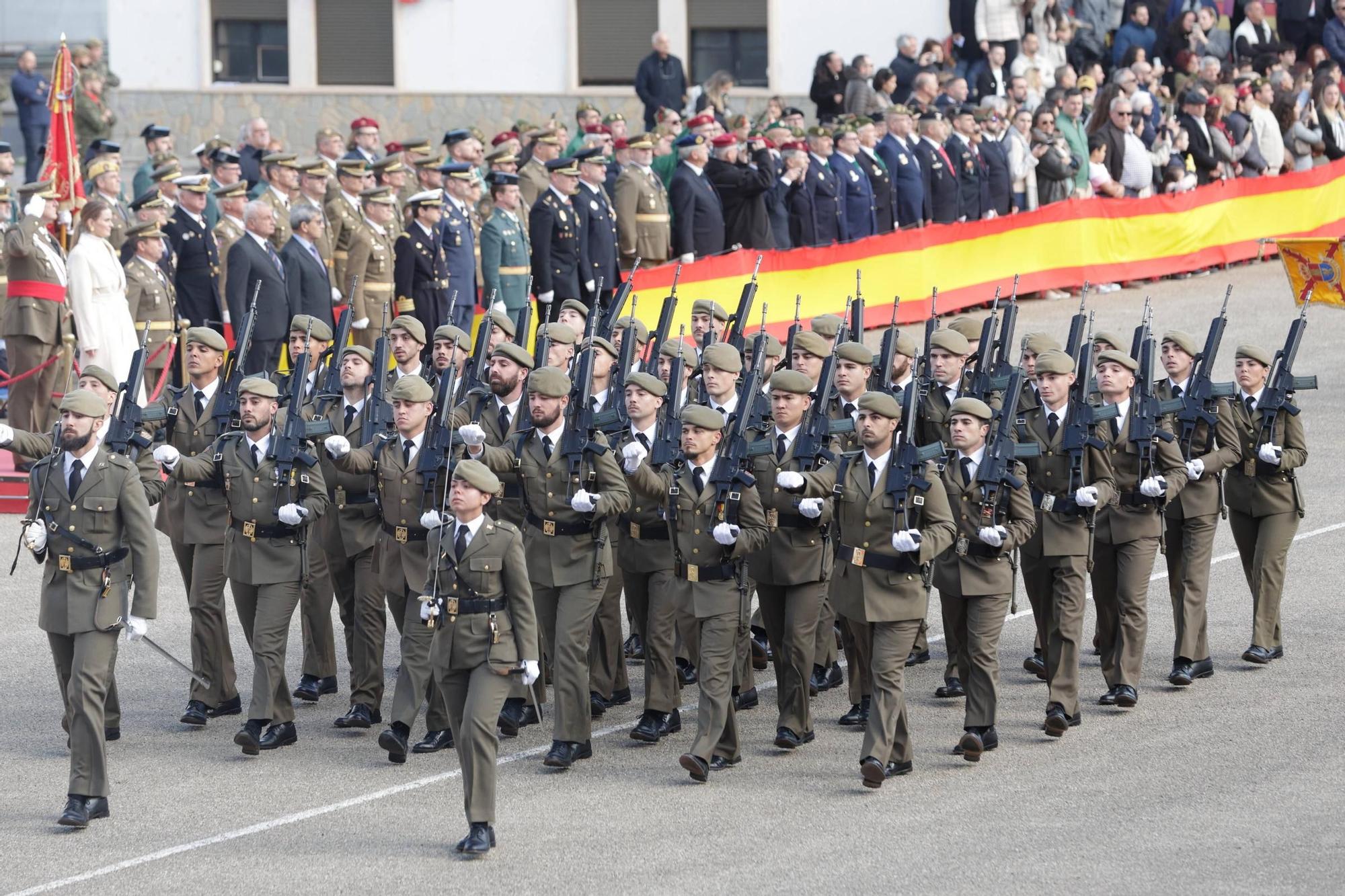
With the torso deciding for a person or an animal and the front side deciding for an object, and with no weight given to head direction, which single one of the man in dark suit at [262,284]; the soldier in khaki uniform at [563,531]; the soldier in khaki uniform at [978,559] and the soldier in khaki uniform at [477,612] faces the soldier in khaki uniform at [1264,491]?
the man in dark suit

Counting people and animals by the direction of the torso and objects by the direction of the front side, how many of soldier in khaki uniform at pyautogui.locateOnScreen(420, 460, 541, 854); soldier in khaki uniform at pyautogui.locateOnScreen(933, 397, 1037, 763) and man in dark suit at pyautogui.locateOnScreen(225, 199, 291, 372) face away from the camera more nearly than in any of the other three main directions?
0

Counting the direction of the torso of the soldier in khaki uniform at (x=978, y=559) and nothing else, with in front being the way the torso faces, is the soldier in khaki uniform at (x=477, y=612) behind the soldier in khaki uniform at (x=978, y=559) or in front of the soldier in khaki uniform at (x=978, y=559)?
in front

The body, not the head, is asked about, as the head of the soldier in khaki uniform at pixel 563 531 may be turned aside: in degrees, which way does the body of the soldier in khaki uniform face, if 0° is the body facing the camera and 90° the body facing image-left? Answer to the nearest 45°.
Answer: approximately 45°

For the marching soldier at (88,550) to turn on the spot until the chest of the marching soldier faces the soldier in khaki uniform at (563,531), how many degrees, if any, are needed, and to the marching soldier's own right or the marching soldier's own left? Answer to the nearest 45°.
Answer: approximately 135° to the marching soldier's own left

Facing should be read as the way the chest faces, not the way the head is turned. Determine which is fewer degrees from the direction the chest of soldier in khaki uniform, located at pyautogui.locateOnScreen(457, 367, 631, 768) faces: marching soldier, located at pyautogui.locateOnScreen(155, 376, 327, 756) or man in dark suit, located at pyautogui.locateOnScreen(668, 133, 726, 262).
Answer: the marching soldier

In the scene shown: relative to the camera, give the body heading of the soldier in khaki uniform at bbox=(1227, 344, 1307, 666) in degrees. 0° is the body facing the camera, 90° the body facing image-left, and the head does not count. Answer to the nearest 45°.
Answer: approximately 45°

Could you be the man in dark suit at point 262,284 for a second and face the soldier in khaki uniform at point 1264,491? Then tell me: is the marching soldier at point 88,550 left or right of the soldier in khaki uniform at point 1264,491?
right

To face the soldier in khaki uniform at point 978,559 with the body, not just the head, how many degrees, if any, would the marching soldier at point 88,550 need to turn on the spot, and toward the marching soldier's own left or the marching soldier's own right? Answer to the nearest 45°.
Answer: approximately 135° to the marching soldier's own left

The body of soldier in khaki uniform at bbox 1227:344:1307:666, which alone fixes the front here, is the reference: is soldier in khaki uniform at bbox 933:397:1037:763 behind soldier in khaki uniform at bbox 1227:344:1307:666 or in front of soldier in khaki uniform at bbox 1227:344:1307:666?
in front

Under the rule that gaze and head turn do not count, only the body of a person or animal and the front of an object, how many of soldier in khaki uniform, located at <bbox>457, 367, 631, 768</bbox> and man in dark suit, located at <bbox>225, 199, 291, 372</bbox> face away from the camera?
0

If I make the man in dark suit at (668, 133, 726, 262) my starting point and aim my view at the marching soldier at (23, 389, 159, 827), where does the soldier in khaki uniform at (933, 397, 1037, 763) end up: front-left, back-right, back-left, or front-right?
front-left

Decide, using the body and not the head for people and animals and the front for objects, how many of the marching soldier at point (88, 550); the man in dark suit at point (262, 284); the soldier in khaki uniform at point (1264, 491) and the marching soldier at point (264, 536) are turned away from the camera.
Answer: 0

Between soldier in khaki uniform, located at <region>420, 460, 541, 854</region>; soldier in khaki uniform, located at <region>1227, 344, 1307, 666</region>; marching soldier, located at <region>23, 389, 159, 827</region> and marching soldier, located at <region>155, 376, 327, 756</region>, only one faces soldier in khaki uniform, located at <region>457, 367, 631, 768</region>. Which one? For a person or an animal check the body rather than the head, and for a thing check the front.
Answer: soldier in khaki uniform, located at <region>1227, 344, 1307, 666</region>
